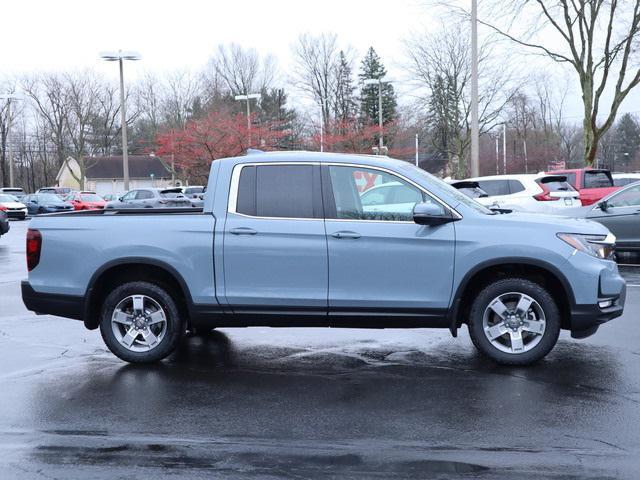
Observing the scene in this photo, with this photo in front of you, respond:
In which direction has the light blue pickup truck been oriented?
to the viewer's right

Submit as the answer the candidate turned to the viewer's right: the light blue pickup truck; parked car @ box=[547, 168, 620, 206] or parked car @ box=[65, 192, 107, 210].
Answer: the light blue pickup truck

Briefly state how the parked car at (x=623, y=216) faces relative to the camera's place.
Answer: facing to the left of the viewer

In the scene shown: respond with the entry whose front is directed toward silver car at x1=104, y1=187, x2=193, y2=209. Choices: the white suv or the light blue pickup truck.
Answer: the white suv

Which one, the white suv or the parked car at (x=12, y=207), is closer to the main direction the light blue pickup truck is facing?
the white suv

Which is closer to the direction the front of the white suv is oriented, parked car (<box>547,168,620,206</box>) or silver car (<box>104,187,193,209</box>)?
the silver car

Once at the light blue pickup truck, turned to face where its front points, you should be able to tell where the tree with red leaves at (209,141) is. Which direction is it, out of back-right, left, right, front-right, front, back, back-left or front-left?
left

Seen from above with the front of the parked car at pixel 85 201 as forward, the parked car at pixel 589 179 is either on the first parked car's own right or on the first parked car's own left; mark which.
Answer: on the first parked car's own left

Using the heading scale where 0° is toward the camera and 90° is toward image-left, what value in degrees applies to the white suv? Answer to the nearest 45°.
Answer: approximately 135°

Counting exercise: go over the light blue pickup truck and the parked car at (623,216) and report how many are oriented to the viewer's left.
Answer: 1

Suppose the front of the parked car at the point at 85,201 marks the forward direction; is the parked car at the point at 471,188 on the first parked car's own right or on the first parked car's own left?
on the first parked car's own left
